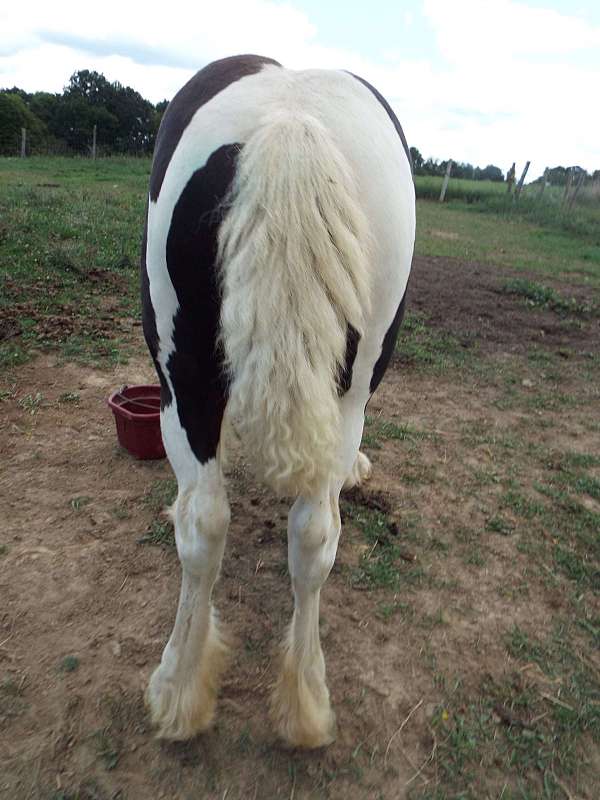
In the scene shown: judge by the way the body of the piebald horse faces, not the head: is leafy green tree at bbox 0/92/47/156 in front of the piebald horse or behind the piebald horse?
in front

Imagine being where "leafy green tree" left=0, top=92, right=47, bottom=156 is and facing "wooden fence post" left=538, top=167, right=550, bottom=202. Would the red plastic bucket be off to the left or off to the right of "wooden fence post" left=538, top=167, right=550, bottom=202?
right

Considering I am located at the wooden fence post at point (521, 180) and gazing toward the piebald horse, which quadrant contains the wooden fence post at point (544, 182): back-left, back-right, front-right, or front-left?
back-left

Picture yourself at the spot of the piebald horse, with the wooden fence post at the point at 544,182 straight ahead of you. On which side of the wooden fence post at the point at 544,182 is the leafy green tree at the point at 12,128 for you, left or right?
left

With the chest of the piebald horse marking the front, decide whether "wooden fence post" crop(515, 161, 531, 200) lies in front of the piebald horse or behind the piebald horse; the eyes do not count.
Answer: in front

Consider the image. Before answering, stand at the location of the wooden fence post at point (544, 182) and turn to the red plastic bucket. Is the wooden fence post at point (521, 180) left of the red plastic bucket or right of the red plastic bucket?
right

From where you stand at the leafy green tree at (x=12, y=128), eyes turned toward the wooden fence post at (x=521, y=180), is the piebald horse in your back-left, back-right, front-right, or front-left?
front-right

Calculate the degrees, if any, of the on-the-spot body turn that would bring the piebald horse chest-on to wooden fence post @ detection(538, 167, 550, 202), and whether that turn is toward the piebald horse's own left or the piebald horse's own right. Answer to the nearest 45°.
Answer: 0° — it already faces it

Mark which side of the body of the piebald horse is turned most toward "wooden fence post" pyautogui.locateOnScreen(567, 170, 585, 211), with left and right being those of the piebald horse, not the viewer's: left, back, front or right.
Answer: front

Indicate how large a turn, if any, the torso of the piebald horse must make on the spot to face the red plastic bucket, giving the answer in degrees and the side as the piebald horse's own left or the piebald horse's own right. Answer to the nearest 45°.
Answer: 0° — it already faces it

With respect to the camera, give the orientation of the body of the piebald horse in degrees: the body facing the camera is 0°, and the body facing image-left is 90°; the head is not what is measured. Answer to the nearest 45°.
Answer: approximately 180°
